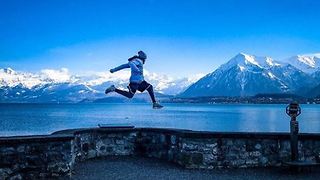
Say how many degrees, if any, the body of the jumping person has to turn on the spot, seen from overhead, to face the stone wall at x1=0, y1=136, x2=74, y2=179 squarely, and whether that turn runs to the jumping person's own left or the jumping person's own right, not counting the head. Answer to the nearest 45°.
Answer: approximately 135° to the jumping person's own right

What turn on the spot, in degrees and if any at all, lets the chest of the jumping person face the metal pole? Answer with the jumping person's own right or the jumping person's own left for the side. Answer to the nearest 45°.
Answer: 0° — they already face it

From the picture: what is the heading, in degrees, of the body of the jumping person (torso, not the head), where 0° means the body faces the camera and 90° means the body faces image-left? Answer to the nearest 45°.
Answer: approximately 270°

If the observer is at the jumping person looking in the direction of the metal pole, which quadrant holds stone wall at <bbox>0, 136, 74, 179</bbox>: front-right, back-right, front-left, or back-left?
back-right
